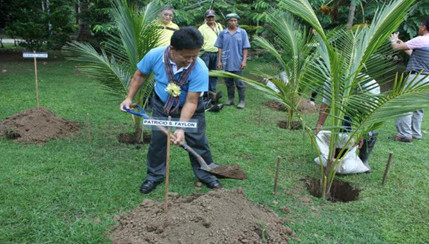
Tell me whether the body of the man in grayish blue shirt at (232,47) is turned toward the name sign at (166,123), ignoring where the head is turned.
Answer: yes

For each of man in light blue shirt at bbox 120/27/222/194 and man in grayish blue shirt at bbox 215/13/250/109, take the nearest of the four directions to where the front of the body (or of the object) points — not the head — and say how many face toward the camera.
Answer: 2

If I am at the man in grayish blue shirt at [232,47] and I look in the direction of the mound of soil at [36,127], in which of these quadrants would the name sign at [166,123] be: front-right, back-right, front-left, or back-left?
front-left

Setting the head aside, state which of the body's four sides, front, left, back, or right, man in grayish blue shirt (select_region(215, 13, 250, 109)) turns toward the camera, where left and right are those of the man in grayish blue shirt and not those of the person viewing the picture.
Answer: front

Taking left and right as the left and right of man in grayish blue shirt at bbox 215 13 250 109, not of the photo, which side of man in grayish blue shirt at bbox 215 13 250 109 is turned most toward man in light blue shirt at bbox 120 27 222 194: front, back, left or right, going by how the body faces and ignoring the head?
front

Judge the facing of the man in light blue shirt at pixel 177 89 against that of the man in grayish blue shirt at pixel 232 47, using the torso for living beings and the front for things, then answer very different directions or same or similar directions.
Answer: same or similar directions

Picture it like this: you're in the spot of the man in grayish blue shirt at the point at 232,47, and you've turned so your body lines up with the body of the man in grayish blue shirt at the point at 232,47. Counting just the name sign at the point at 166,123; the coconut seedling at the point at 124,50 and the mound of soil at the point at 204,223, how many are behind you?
0

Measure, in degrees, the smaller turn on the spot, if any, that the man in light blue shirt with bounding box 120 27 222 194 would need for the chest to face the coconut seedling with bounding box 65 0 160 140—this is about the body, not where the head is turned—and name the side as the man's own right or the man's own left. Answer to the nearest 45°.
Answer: approximately 135° to the man's own right

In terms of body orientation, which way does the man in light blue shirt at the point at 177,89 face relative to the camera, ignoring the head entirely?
toward the camera

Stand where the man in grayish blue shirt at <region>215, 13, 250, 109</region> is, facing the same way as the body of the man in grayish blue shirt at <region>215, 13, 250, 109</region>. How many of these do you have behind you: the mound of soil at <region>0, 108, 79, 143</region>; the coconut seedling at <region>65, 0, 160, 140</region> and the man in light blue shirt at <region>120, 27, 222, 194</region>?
0

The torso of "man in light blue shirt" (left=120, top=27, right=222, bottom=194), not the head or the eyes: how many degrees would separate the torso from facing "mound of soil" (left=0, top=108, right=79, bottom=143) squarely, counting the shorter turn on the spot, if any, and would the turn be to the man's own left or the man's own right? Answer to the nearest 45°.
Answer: approximately 135° to the man's own right

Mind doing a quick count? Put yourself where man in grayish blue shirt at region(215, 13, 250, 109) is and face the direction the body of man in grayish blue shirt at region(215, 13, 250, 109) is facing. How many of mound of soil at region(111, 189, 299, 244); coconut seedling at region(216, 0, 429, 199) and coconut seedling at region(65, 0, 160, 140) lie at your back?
0

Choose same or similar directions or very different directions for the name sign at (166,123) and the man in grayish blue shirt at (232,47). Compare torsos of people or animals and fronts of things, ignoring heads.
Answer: same or similar directions
